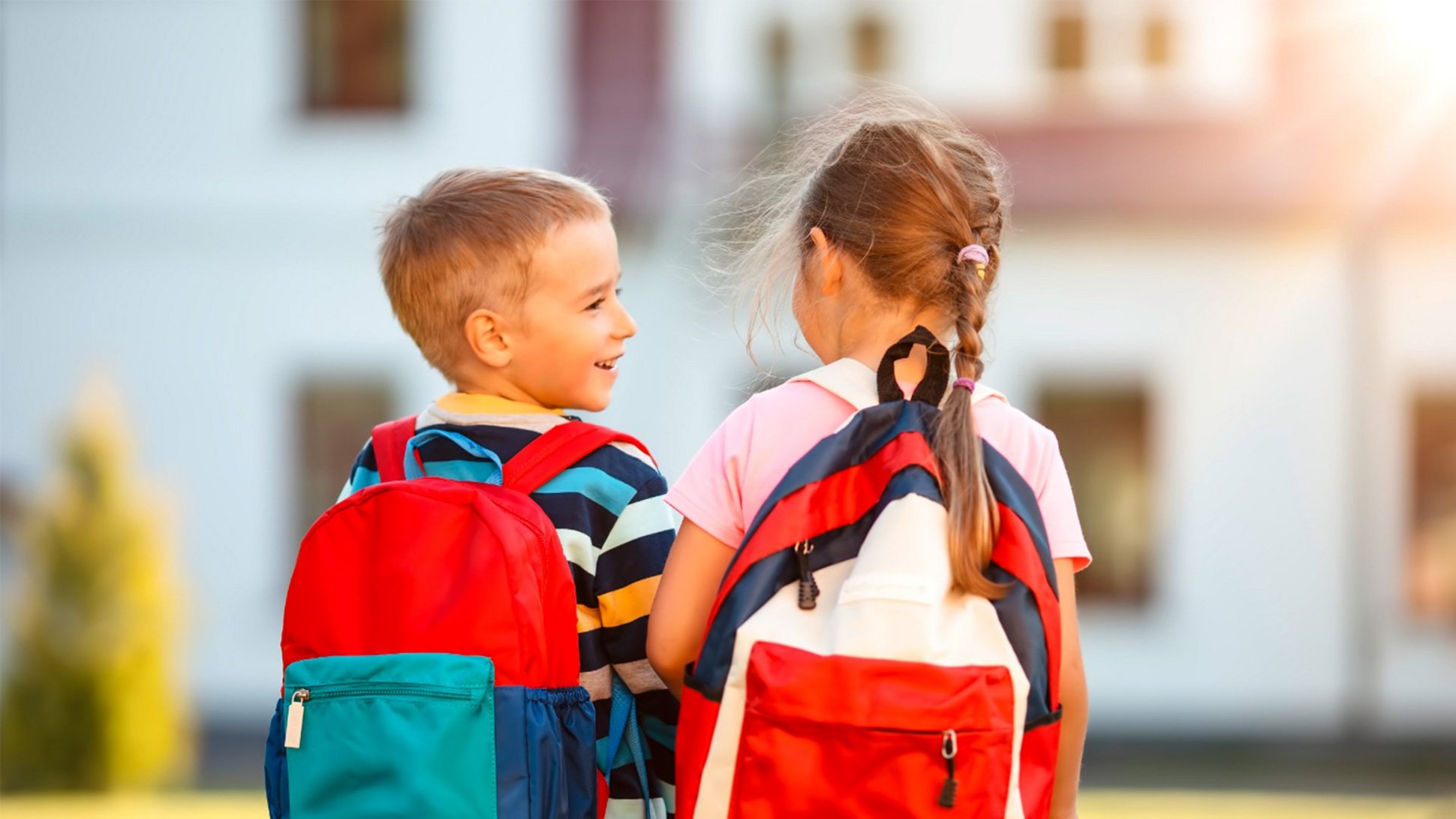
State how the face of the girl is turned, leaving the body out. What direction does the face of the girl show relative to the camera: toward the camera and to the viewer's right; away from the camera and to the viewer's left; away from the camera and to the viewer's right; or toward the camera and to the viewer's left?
away from the camera and to the viewer's left

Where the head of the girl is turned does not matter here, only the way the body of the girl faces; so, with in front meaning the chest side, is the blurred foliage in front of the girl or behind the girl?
in front

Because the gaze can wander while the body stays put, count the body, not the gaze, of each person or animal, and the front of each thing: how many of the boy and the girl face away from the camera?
2

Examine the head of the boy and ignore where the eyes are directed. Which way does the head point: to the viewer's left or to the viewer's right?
to the viewer's right

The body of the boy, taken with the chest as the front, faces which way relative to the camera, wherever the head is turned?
away from the camera

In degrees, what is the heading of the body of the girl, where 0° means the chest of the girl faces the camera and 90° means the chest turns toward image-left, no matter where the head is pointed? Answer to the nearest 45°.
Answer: approximately 180°

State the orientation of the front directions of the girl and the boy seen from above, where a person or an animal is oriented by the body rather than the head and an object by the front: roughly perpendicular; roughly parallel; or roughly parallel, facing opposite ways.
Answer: roughly parallel

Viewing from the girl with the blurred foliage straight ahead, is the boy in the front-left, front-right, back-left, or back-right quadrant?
front-left

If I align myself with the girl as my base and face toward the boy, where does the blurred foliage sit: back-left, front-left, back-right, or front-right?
front-right

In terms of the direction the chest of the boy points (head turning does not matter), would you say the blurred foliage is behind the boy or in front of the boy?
in front
